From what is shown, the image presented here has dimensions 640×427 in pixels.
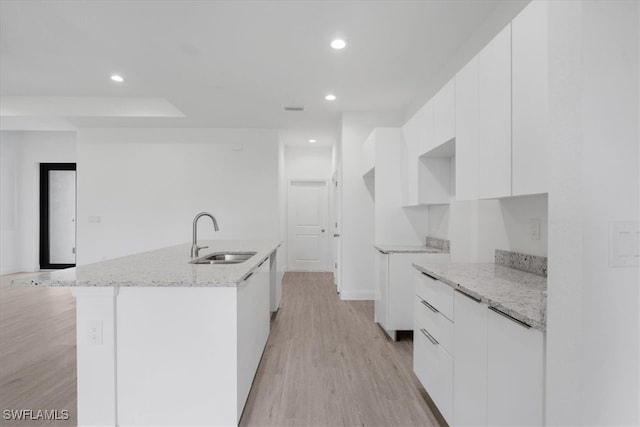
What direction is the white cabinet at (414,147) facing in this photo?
to the viewer's left

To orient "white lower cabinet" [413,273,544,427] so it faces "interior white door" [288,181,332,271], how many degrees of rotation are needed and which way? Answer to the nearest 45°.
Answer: approximately 90° to its right

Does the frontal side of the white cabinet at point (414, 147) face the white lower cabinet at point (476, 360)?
no

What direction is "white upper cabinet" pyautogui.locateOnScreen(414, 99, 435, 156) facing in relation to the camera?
to the viewer's left

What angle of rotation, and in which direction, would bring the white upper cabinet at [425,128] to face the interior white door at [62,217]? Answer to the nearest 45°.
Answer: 0° — it already faces it

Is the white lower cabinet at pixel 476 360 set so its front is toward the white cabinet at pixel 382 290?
no

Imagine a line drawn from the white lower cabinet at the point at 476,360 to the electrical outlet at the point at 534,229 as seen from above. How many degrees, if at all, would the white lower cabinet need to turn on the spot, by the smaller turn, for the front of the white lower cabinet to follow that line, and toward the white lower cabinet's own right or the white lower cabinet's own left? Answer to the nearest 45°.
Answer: approximately 180°

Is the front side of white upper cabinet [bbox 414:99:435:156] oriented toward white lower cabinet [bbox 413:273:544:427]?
no

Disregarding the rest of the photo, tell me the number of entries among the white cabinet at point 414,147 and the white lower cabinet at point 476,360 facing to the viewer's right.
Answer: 0

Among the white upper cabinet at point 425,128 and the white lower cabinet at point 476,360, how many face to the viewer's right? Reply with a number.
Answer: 0

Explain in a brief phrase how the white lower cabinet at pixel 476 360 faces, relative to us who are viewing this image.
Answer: facing the viewer and to the left of the viewer
